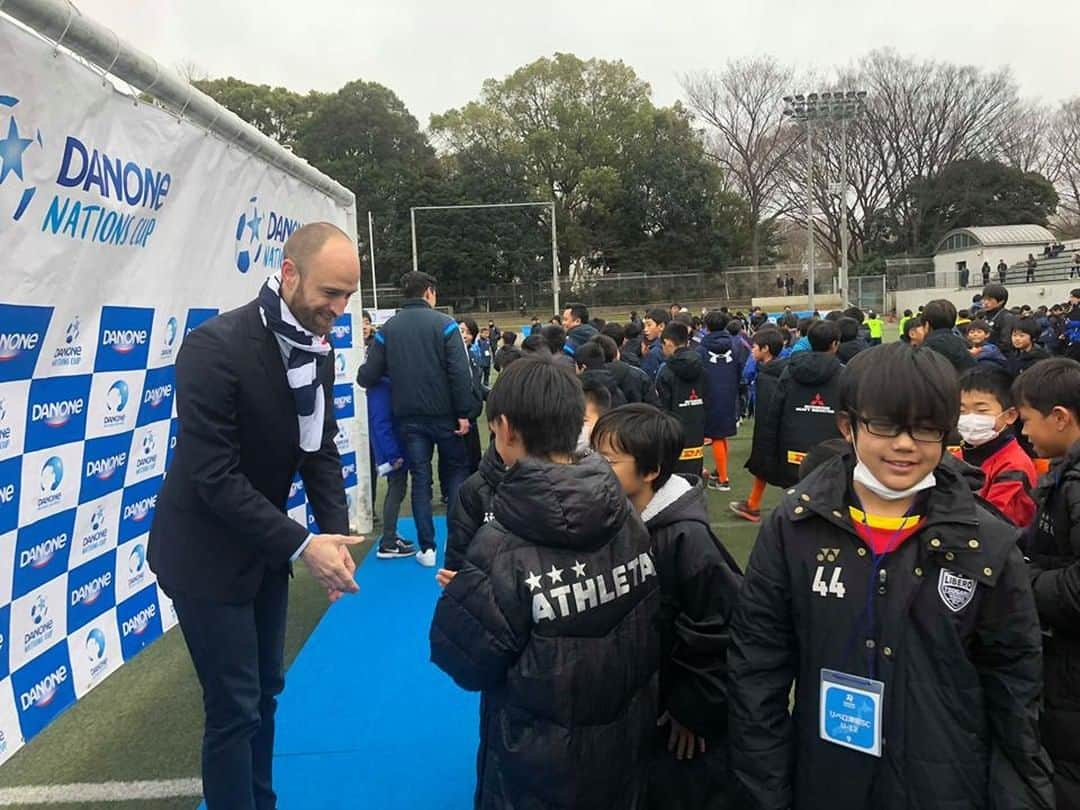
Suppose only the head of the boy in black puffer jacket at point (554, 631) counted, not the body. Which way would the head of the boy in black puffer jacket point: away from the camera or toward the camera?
away from the camera

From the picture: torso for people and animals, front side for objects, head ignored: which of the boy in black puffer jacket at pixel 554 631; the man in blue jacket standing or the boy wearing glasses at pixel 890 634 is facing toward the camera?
the boy wearing glasses

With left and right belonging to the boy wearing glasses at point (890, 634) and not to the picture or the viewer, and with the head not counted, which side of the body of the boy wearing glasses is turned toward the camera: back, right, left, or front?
front

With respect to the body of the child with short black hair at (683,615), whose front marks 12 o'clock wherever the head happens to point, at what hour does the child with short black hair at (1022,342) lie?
the child with short black hair at (1022,342) is roughly at 4 o'clock from the child with short black hair at (683,615).

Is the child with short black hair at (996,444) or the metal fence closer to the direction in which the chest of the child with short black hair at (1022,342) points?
the child with short black hair

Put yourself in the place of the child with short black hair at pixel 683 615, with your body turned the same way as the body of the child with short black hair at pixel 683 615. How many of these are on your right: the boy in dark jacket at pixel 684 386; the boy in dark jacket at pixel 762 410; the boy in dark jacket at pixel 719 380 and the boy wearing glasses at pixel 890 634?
3

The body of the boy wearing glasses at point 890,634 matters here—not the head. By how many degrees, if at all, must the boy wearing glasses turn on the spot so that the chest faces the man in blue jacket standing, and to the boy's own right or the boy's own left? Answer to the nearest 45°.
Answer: approximately 135° to the boy's own right

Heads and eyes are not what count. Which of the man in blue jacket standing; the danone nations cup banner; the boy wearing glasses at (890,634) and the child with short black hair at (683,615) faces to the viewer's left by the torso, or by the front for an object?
the child with short black hair

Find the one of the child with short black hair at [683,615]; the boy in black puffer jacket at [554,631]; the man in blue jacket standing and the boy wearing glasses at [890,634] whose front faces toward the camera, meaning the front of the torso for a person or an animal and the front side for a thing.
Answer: the boy wearing glasses

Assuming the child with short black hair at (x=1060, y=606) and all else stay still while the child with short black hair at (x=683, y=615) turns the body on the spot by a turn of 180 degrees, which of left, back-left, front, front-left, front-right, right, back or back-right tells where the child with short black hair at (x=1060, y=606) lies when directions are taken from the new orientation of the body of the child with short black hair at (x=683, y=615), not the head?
front

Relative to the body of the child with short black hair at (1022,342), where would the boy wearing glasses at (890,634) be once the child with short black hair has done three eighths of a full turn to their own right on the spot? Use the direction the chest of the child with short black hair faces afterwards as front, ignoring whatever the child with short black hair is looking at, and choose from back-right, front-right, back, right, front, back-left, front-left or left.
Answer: back

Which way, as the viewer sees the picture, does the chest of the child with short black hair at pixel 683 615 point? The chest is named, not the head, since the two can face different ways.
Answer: to the viewer's left

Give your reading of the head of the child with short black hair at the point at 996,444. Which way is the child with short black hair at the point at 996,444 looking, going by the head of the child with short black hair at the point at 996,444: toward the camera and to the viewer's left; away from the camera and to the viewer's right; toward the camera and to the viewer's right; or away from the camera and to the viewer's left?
toward the camera and to the viewer's left

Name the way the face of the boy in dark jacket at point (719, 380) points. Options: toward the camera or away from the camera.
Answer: away from the camera

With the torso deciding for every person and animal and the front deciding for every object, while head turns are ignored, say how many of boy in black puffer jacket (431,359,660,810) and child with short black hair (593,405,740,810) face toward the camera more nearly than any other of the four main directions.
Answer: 0

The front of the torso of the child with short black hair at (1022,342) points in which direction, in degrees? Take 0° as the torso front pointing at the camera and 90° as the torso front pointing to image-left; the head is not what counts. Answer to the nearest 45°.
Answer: approximately 45°

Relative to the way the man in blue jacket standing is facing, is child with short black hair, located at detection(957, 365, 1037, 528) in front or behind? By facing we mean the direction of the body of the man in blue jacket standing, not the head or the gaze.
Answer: behind
